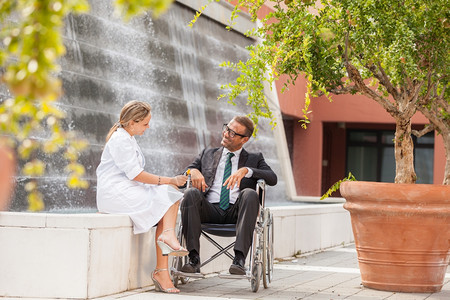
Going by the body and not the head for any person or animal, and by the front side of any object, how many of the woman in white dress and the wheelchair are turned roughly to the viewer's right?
1

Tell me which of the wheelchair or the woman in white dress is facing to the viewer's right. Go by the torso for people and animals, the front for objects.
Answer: the woman in white dress

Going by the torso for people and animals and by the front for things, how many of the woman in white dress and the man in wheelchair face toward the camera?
1

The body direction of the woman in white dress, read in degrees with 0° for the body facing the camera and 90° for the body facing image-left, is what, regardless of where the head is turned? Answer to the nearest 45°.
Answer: approximately 270°

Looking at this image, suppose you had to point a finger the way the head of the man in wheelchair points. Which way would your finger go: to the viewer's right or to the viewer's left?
to the viewer's left

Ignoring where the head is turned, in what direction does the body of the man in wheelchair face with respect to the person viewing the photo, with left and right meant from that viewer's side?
facing the viewer

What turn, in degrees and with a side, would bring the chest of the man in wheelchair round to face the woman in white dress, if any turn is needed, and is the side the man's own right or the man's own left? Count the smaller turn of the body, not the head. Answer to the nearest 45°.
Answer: approximately 45° to the man's own right

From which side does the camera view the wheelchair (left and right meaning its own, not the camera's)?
front

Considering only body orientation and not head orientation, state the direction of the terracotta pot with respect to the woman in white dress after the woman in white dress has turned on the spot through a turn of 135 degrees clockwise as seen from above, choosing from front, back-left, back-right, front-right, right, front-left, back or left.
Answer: back-left

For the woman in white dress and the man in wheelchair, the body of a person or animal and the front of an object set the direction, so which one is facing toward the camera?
the man in wheelchair

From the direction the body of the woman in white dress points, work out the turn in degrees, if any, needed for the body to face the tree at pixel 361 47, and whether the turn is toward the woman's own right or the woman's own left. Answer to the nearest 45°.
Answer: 0° — they already face it

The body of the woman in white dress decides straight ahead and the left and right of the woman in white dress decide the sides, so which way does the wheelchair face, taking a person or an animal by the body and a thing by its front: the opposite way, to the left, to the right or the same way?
to the right

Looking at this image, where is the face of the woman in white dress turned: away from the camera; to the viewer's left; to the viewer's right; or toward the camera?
to the viewer's right
